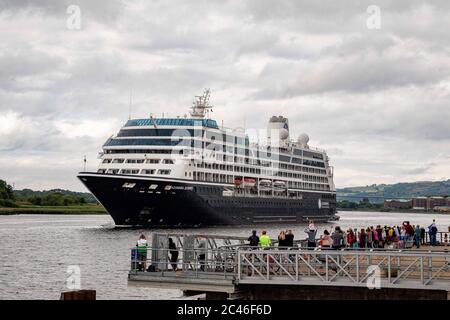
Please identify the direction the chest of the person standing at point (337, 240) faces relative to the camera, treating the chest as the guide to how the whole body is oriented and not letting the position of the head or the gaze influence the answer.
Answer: away from the camera

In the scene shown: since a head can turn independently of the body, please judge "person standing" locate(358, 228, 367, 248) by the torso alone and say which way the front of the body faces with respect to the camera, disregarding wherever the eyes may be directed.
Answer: away from the camera

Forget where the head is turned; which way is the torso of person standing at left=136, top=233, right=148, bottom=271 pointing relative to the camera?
away from the camera

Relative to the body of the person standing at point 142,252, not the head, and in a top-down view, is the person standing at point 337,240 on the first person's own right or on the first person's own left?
on the first person's own right

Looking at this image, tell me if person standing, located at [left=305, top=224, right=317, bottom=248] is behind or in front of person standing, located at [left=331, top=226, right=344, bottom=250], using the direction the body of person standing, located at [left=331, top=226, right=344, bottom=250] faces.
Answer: in front

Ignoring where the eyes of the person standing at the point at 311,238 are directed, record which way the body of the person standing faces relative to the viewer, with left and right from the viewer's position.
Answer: facing away from the viewer

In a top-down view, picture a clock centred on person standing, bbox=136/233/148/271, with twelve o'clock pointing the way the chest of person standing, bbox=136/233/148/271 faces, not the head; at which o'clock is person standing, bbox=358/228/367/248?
person standing, bbox=358/228/367/248 is roughly at 2 o'clock from person standing, bbox=136/233/148/271.
